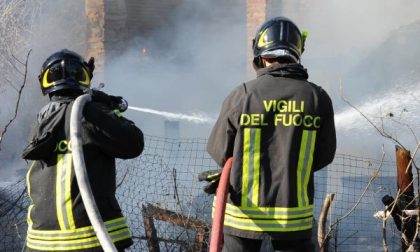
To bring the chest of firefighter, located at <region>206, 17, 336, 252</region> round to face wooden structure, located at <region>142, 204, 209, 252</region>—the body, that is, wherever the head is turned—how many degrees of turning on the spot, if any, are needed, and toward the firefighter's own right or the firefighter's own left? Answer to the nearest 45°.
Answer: approximately 45° to the firefighter's own left

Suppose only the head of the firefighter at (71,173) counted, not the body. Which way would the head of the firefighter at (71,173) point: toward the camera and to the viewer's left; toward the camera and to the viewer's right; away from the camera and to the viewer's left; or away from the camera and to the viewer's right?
away from the camera and to the viewer's right

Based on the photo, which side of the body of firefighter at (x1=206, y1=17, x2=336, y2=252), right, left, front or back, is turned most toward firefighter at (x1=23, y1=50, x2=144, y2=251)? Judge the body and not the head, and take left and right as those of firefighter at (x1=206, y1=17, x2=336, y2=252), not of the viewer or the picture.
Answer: left

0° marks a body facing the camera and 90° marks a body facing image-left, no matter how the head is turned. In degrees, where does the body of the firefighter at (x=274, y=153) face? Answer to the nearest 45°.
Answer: approximately 180°

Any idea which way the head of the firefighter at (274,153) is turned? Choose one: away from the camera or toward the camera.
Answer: away from the camera

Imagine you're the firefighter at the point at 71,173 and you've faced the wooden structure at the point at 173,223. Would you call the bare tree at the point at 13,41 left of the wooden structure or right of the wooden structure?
left

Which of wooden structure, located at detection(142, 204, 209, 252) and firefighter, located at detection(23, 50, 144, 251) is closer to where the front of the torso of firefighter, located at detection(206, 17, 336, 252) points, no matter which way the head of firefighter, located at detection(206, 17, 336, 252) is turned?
the wooden structure
